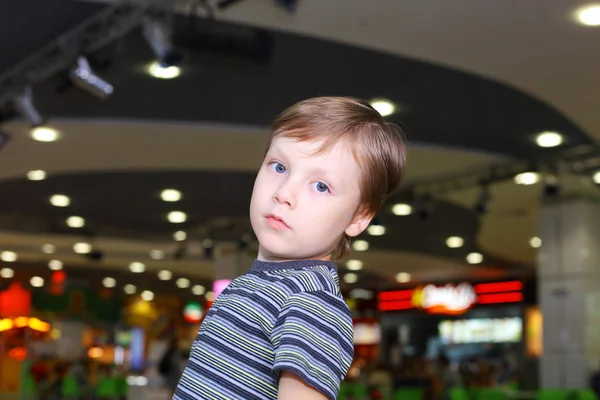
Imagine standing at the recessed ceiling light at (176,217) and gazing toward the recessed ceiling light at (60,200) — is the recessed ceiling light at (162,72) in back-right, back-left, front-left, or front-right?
front-left

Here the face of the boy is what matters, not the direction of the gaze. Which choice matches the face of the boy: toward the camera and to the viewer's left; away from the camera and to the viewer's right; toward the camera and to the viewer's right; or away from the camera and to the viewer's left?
toward the camera and to the viewer's left

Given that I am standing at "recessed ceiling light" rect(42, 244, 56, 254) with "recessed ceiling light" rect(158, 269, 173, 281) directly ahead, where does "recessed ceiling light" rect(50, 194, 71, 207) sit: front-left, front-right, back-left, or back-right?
back-right

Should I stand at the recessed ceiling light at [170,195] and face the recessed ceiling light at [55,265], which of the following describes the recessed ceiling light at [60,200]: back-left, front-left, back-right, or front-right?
front-left

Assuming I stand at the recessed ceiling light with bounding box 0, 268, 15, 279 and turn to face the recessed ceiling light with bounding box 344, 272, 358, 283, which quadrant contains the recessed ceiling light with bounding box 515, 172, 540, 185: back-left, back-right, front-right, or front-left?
front-right

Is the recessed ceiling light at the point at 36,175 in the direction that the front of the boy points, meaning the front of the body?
no

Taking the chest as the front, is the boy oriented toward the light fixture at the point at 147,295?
no

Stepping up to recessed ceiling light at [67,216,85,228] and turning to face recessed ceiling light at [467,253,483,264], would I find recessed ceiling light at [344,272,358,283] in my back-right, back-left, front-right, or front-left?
front-left

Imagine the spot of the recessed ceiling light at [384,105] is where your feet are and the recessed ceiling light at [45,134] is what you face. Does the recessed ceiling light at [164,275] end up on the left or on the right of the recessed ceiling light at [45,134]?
right

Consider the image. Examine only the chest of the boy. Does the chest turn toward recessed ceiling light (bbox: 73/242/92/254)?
no

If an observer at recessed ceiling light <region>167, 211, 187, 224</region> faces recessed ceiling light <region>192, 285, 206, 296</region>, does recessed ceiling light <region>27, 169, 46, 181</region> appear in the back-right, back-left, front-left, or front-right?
back-left
